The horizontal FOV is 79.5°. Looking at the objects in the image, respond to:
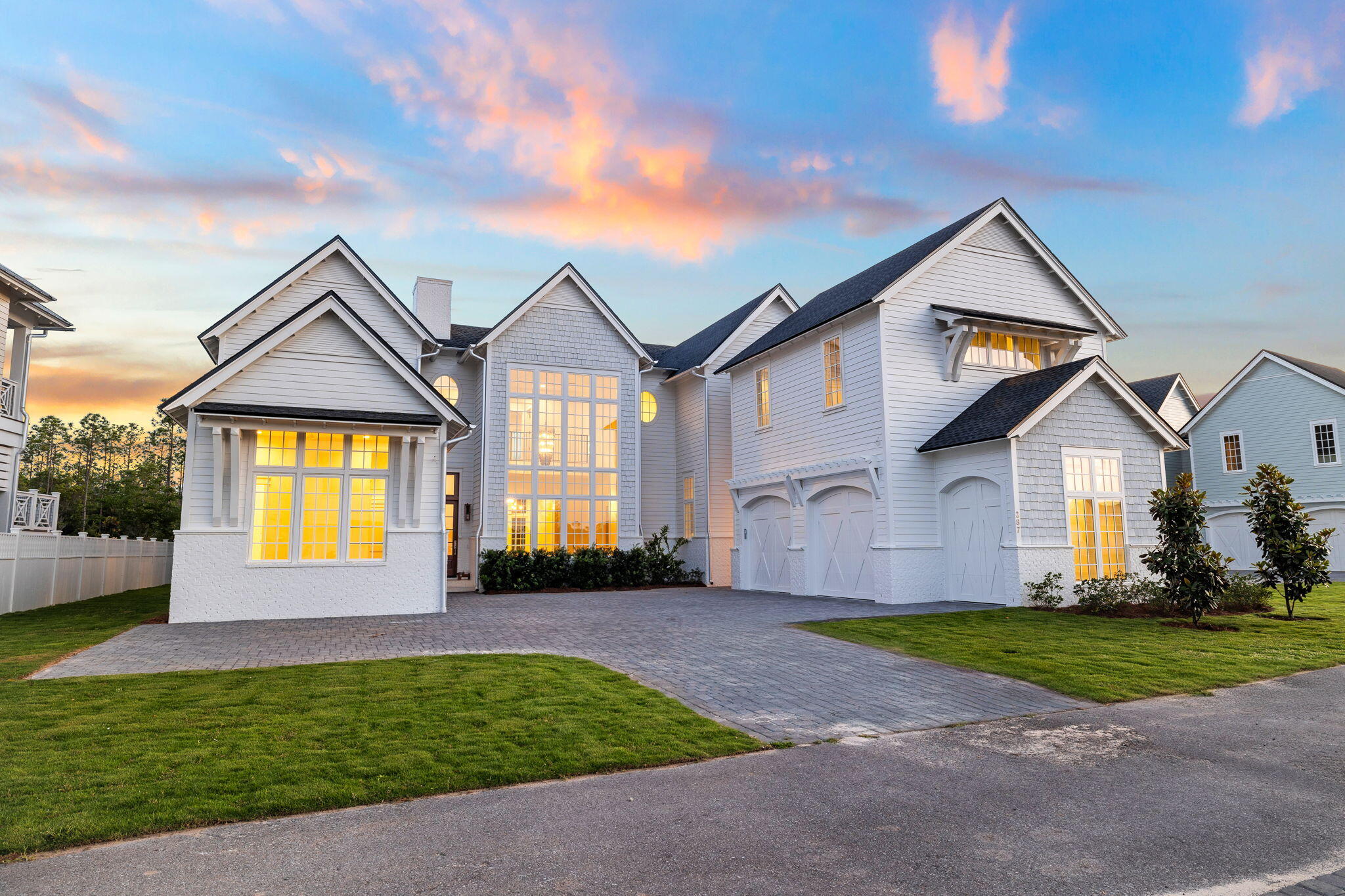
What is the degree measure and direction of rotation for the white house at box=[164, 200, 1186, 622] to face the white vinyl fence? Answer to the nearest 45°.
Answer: approximately 90° to its right

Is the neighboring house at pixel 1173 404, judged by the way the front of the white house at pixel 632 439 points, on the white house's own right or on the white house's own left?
on the white house's own left

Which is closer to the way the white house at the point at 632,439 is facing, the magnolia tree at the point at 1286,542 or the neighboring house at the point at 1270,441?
the magnolia tree

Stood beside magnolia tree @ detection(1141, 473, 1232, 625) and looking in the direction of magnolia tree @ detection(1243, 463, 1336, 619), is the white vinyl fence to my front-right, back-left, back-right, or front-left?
back-left

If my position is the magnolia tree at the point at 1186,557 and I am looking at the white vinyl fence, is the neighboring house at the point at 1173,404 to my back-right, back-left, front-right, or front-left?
back-right

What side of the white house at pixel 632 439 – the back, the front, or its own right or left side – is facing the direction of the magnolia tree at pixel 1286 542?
left

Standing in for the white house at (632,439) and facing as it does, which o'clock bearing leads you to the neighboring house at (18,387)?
The neighboring house is roughly at 3 o'clock from the white house.

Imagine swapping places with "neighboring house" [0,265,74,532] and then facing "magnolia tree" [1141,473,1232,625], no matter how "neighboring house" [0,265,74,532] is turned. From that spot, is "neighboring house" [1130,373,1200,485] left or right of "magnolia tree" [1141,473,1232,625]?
left

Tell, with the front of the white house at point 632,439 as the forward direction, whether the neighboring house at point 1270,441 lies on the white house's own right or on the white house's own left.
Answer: on the white house's own left

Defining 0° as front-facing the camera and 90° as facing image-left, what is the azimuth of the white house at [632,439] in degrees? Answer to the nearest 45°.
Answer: approximately 0°

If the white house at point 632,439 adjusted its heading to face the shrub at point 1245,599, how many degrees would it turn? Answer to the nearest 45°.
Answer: approximately 90° to its left

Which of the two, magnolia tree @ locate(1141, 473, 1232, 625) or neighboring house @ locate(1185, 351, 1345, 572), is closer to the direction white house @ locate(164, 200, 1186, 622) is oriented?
the magnolia tree
